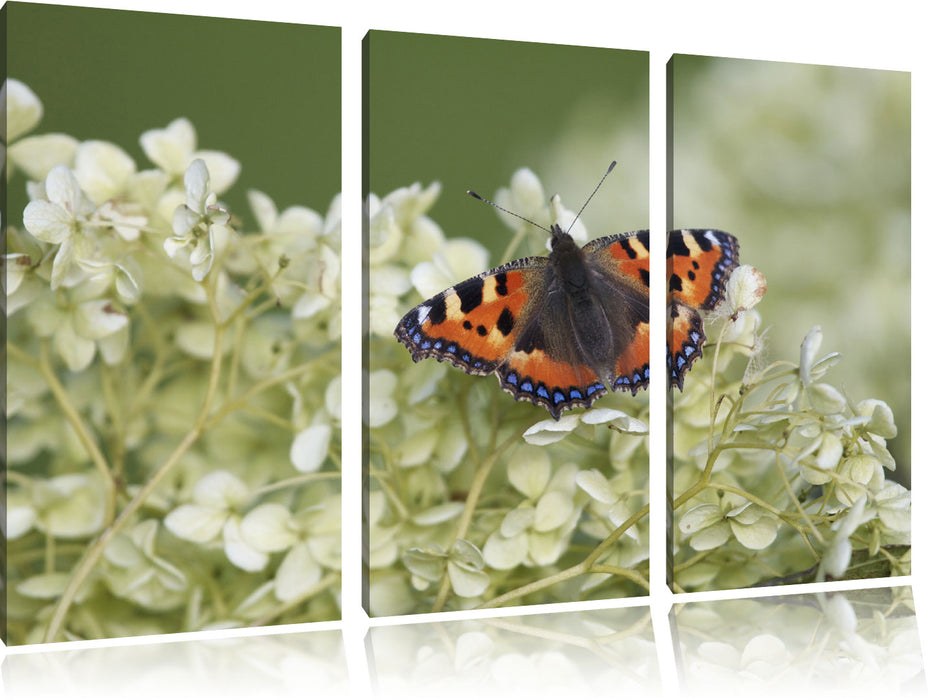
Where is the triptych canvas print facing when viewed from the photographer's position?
facing the viewer and to the right of the viewer
